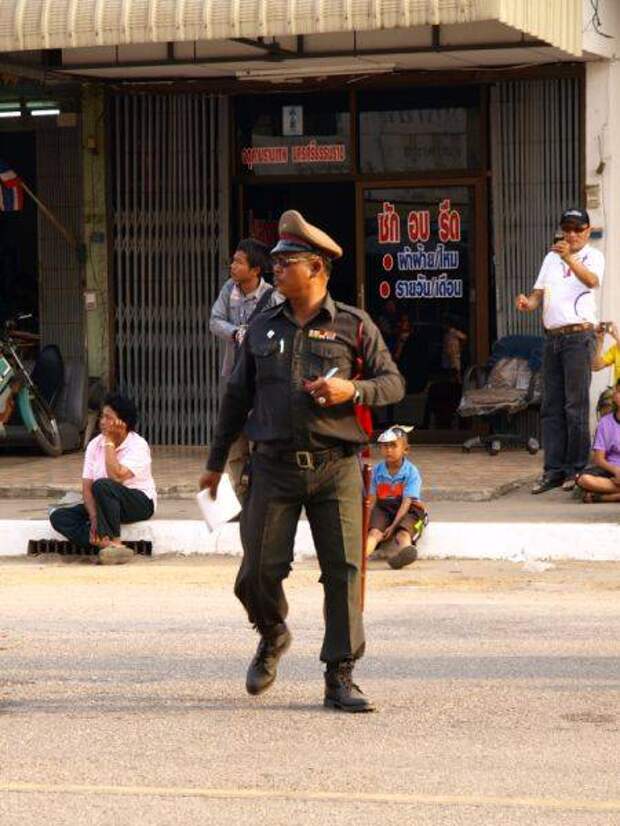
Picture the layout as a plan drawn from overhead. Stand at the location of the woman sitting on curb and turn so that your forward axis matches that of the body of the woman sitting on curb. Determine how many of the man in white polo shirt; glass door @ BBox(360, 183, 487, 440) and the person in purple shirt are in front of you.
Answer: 0

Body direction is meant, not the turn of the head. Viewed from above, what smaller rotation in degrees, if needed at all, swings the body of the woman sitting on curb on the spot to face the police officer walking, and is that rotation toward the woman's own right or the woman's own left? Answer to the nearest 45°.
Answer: approximately 45° to the woman's own left

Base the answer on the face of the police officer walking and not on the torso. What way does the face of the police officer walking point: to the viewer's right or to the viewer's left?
to the viewer's left

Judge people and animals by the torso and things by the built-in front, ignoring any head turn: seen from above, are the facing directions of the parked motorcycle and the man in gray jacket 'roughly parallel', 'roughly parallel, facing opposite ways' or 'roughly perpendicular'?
roughly perpendicular

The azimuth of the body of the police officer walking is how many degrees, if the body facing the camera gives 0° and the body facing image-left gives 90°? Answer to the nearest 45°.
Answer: approximately 0°

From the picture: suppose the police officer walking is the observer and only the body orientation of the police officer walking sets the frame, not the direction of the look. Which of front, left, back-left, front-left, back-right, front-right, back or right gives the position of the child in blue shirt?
back

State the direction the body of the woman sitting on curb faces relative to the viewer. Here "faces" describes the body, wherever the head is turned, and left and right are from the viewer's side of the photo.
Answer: facing the viewer and to the left of the viewer

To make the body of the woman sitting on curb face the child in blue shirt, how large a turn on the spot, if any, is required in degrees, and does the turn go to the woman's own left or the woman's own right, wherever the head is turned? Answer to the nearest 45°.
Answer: approximately 135° to the woman's own left

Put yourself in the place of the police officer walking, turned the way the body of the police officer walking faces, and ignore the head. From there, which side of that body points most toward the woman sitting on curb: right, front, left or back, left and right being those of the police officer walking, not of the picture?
back

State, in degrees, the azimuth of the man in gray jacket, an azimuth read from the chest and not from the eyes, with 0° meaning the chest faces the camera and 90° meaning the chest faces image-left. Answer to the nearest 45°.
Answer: approximately 45°

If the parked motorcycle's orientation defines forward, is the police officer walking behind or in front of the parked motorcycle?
in front
